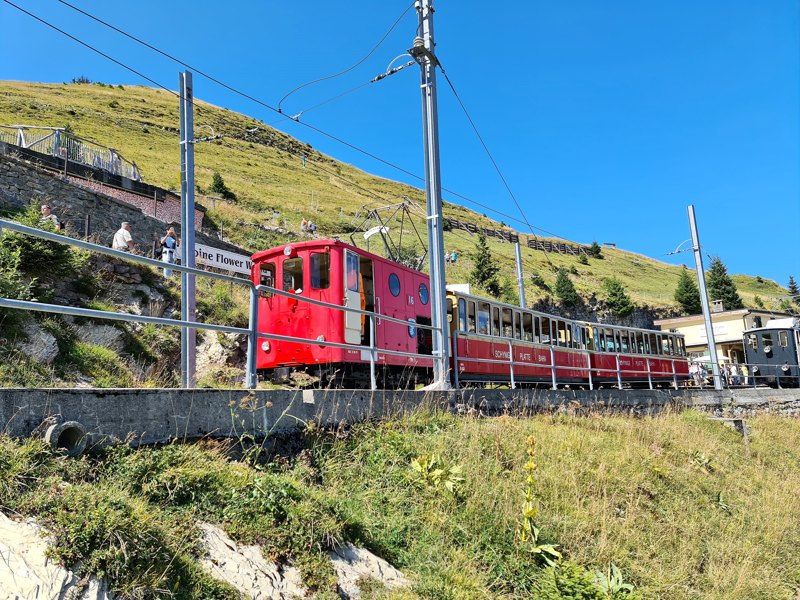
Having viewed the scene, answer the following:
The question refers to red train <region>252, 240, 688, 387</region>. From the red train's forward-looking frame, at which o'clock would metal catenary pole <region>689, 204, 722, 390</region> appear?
The metal catenary pole is roughly at 6 o'clock from the red train.

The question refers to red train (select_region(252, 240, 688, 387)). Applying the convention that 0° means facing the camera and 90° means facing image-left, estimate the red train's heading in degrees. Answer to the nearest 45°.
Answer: approximately 45°

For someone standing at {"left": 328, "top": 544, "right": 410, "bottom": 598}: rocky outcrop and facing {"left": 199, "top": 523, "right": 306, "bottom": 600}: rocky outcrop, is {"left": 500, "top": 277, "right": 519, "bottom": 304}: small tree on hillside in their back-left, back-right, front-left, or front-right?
back-right

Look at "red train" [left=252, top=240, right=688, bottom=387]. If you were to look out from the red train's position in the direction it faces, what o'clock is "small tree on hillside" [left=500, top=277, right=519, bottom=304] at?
The small tree on hillside is roughly at 5 o'clock from the red train.

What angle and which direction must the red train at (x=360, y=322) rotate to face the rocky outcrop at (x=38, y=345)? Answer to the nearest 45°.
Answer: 0° — it already faces it

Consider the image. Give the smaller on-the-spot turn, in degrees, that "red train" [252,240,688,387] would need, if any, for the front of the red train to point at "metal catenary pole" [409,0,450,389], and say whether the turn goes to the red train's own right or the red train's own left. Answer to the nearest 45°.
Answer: approximately 90° to the red train's own left

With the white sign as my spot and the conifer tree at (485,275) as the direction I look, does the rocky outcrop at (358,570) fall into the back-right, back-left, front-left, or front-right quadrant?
back-right

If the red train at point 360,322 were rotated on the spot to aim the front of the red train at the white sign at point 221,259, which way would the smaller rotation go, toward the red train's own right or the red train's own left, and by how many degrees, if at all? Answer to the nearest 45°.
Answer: approximately 45° to the red train's own right

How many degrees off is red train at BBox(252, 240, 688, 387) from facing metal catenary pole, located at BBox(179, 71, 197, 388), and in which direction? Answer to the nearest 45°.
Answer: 0° — it already faces it

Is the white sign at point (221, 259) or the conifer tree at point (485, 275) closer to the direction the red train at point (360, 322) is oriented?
the white sign

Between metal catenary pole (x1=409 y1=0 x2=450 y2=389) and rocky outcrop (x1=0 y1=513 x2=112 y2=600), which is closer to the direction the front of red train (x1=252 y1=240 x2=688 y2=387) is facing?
the rocky outcrop
